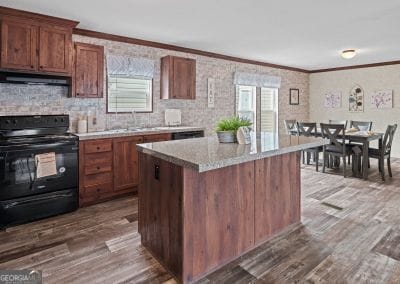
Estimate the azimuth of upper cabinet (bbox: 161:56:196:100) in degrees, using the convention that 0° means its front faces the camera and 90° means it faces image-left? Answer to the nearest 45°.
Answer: approximately 315°

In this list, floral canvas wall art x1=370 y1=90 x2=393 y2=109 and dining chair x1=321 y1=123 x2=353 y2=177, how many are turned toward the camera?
1

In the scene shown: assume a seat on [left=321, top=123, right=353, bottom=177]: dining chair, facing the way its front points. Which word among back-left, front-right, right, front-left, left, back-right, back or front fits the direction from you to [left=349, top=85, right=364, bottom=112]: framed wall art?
front-left

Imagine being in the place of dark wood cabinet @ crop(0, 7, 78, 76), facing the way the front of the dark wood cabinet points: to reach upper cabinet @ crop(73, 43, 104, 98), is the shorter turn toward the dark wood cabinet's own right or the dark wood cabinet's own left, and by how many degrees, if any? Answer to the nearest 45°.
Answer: approximately 90° to the dark wood cabinet's own left

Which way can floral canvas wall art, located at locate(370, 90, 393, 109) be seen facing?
toward the camera

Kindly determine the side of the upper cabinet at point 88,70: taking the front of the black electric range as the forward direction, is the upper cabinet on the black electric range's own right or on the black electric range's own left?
on the black electric range's own left

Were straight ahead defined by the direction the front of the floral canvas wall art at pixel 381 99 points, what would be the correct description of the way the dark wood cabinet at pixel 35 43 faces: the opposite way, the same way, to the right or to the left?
to the left

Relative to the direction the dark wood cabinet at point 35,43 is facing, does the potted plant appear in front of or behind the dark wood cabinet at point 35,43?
in front

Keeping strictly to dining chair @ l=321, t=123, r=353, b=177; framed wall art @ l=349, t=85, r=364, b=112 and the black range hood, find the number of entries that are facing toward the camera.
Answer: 2

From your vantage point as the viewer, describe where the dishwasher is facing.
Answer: facing the viewer and to the right of the viewer

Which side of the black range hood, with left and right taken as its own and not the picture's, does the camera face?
front
